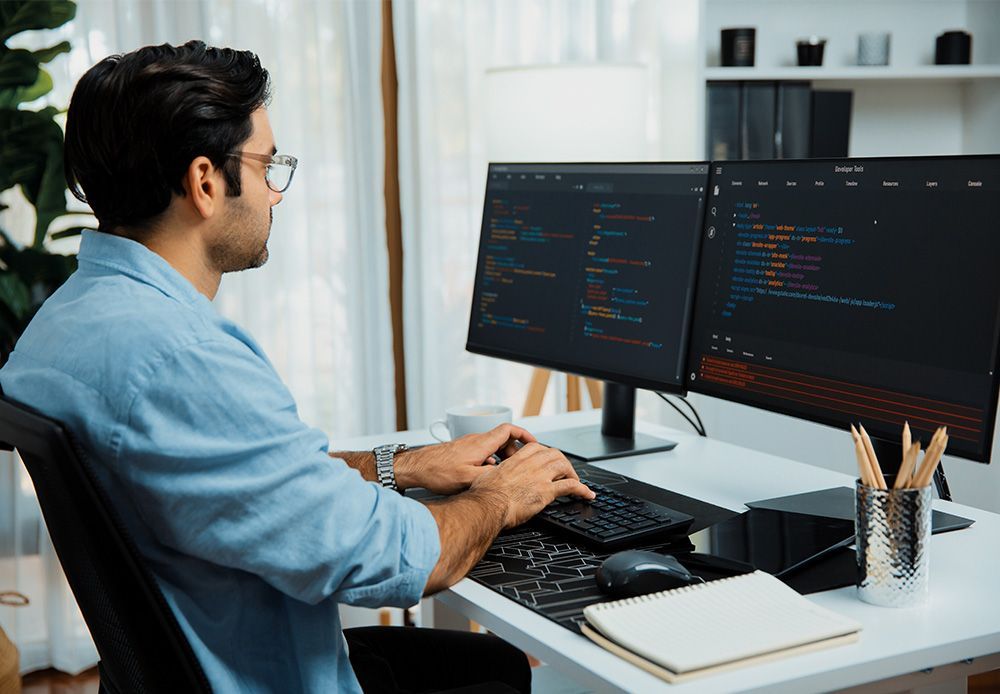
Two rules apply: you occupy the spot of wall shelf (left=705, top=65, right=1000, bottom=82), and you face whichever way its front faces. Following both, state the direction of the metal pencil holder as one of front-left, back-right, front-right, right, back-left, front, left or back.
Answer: front

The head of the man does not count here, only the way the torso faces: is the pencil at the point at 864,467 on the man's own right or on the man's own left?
on the man's own right

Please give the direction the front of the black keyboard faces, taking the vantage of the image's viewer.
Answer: facing the viewer and to the left of the viewer

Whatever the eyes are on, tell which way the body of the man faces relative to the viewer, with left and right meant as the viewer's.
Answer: facing away from the viewer and to the right of the viewer

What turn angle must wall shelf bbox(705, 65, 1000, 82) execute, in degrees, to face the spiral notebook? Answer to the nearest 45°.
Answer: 0° — it already faces it

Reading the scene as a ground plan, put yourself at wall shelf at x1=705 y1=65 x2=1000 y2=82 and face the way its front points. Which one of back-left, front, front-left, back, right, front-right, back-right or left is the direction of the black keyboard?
front

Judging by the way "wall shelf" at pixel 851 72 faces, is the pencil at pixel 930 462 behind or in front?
in front

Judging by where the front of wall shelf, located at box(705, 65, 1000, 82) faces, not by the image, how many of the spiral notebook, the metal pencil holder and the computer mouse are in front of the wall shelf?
3

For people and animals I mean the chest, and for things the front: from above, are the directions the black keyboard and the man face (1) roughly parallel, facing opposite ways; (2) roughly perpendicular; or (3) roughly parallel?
roughly parallel, facing opposite ways

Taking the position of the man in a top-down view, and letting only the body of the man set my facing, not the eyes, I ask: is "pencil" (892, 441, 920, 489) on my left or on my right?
on my right

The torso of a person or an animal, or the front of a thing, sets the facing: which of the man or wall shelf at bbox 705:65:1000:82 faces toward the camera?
the wall shelf

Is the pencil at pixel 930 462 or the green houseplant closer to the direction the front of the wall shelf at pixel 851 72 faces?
the pencil

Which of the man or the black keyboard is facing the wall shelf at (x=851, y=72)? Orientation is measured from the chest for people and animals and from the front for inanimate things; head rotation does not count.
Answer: the man

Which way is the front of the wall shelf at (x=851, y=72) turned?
toward the camera
